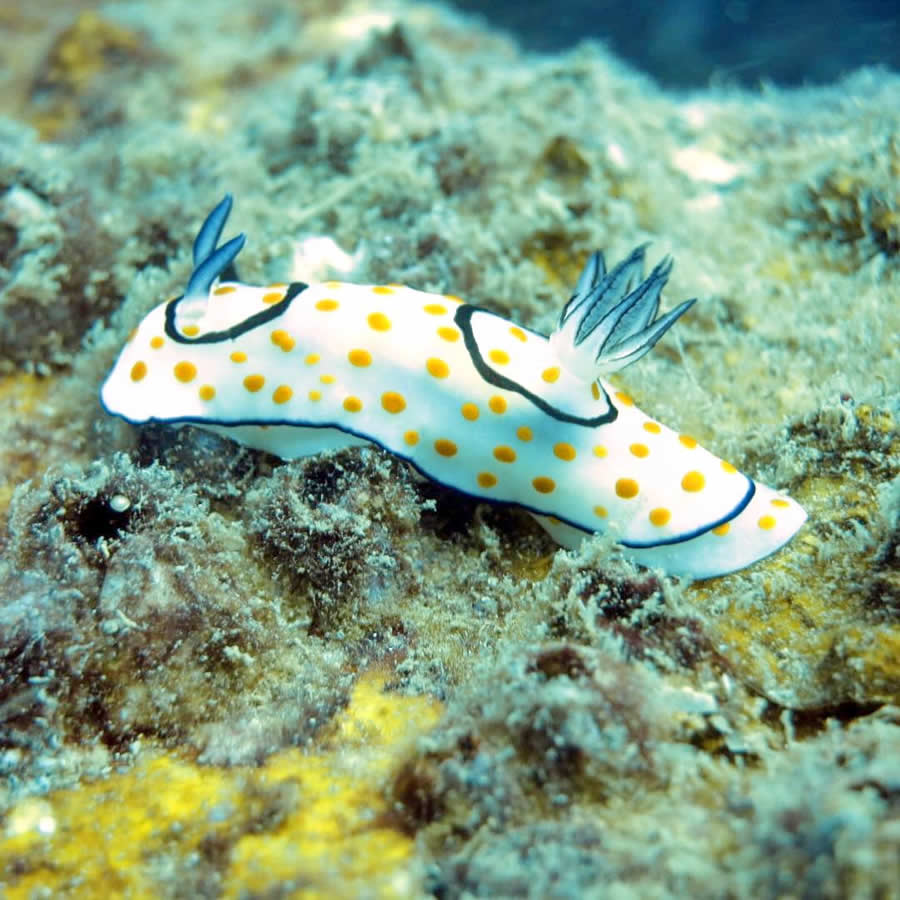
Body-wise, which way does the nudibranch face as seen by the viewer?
to the viewer's left

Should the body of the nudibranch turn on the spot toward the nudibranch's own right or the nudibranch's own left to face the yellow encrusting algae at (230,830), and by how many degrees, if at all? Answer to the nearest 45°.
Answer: approximately 90° to the nudibranch's own left
